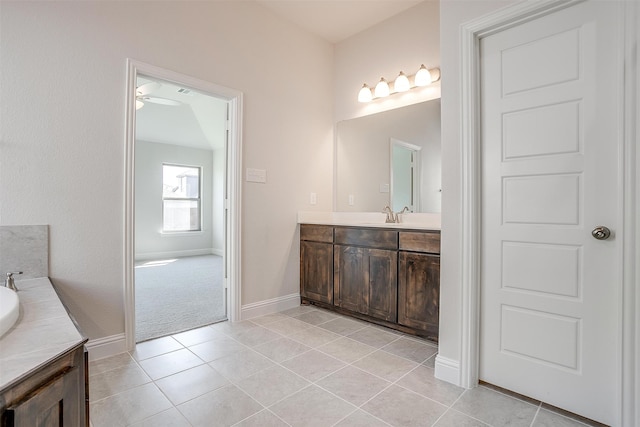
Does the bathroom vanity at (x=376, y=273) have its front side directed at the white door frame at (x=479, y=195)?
no

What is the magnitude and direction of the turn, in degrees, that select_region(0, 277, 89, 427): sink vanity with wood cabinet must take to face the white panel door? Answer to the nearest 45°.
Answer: approximately 45° to its left

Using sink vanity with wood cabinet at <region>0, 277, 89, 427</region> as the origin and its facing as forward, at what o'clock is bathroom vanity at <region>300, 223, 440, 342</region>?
bathroom vanity at <region>300, 223, 440, 342</region> is roughly at 10 o'clock from sink vanity with wood cabinet at <region>0, 277, 89, 427</region>.

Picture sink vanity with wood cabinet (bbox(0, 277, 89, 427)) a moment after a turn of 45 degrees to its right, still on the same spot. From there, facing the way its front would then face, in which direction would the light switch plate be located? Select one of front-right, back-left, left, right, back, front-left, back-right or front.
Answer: back-left

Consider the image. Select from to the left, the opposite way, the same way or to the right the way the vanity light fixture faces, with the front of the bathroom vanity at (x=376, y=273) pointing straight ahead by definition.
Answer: the same way

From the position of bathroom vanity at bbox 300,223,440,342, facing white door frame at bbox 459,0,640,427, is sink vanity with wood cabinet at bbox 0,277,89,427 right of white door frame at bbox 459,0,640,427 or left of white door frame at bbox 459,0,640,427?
right

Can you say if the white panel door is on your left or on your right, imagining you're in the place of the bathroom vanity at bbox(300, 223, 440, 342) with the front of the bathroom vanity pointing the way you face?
on your left

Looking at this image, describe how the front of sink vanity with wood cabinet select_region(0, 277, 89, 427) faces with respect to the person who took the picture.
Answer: facing the viewer and to the right of the viewer

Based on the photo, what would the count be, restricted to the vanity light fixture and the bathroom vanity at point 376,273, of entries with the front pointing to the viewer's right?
0

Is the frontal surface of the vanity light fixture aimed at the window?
no

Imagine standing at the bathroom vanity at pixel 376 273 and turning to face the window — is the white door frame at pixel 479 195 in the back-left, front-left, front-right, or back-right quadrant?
back-left

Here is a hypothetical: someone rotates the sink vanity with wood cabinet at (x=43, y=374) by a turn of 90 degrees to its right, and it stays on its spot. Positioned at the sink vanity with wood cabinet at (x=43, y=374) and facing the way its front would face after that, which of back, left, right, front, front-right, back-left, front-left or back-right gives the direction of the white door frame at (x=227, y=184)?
back

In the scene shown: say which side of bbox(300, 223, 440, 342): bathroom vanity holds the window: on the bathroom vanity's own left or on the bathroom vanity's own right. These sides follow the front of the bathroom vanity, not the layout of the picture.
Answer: on the bathroom vanity's own right

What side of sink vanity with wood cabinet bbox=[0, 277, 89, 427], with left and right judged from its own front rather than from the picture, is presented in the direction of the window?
left

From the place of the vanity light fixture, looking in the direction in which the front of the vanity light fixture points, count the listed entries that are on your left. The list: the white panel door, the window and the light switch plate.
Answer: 1

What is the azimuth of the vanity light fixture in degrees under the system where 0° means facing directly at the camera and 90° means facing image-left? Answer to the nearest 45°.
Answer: approximately 45°

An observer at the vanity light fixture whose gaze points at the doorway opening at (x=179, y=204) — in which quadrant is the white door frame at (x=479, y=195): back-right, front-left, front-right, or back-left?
back-left

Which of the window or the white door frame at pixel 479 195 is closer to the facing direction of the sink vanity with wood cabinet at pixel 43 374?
the white door frame
